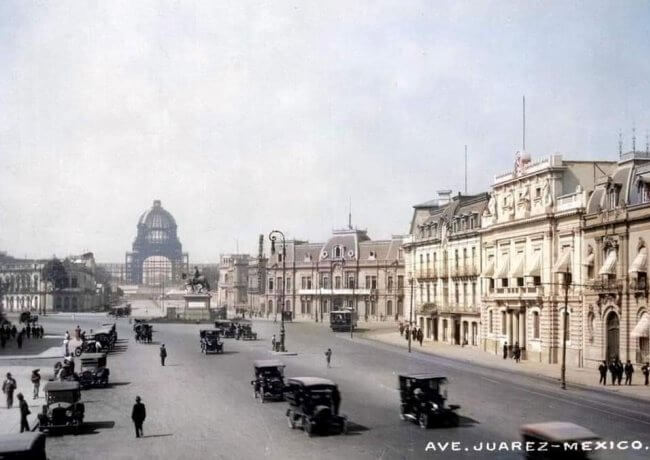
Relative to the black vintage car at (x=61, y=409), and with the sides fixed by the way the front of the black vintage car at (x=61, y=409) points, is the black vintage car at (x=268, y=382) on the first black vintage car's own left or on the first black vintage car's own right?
on the first black vintage car's own left

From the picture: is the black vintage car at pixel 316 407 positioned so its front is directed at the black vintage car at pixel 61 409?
no

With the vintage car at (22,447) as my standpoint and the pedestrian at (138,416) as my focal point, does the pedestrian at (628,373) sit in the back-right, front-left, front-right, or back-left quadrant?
front-right

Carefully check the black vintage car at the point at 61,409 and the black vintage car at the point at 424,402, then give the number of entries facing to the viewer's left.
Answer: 0

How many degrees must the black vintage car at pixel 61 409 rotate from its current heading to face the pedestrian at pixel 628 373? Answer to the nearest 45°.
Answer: approximately 90° to its left

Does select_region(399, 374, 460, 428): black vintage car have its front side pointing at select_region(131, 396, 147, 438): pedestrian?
no

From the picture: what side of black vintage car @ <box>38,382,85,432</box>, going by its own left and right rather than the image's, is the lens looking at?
front
